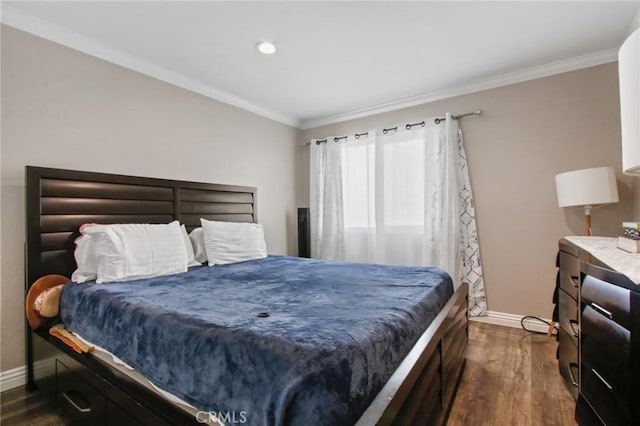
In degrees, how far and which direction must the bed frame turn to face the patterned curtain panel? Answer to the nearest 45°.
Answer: approximately 45° to its left

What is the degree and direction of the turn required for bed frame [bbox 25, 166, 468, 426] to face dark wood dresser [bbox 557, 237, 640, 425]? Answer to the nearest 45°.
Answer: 0° — it already faces it

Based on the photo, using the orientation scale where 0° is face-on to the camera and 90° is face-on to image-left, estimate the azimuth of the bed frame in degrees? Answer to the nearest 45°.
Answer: approximately 315°
